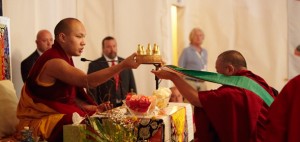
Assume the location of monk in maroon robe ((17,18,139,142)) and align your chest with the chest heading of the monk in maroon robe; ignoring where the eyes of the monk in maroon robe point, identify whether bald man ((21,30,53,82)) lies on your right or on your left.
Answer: on your left

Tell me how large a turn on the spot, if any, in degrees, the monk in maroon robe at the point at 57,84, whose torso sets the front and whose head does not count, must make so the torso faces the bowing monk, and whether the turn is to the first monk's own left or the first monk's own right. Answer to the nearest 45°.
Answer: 0° — they already face them

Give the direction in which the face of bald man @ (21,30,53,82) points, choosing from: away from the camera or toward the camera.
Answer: toward the camera

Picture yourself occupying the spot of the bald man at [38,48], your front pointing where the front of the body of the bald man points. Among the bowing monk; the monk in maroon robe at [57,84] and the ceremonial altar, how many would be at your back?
0

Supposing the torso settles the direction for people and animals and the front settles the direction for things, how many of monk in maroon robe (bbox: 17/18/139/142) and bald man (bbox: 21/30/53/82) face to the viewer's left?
0

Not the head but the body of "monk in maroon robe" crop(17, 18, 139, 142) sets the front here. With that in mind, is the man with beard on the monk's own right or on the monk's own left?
on the monk's own left

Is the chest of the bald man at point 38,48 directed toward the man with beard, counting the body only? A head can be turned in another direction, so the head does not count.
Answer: no

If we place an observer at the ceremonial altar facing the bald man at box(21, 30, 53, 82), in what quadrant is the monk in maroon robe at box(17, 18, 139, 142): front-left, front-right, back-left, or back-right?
front-left

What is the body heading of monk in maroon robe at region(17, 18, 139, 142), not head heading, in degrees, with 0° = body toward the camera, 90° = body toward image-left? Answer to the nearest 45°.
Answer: approximately 270°

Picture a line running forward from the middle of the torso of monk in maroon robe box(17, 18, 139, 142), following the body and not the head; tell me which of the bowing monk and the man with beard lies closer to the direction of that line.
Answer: the bowing monk
